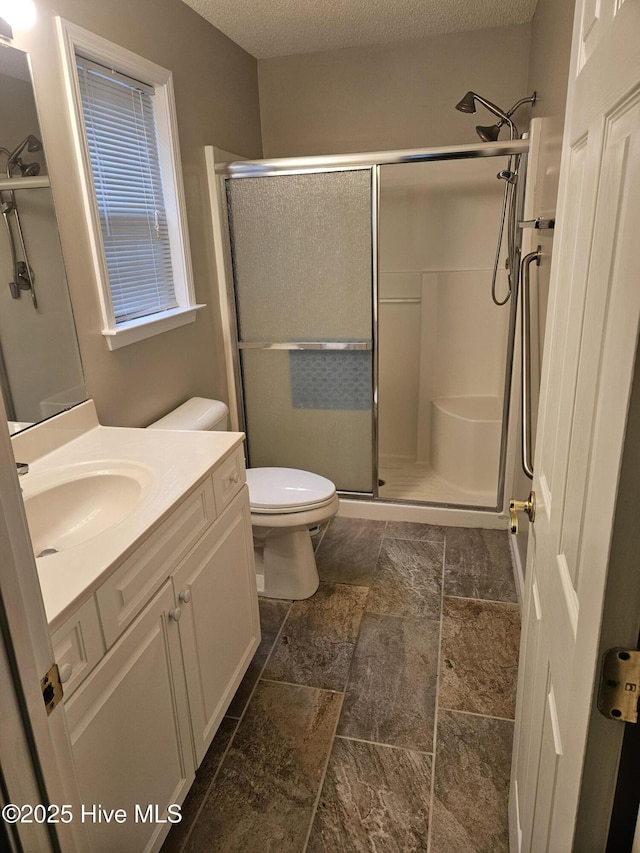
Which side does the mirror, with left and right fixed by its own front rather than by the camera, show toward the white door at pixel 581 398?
front

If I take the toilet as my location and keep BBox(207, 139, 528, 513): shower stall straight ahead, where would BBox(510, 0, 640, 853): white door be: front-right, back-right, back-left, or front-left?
back-right

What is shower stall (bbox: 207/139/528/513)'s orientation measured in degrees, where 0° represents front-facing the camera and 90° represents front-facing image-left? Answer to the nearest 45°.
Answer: approximately 0°

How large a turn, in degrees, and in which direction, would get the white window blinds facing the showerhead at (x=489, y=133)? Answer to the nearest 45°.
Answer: approximately 45° to its left

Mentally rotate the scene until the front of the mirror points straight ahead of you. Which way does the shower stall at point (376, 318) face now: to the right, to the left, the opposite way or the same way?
to the right

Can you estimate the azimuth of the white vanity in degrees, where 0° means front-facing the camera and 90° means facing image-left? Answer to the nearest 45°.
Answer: approximately 315°

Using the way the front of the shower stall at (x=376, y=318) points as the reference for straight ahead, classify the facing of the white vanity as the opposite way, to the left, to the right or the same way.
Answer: to the left

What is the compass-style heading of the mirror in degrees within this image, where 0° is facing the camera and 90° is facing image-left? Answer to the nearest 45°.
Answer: approximately 315°

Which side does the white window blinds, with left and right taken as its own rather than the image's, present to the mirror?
right

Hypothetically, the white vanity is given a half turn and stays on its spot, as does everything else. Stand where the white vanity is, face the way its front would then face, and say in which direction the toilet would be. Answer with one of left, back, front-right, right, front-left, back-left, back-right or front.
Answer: right

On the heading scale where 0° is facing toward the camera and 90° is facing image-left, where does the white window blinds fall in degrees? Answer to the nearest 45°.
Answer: approximately 315°

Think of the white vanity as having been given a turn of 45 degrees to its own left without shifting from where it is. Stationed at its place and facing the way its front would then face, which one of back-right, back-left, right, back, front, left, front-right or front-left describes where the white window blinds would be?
left

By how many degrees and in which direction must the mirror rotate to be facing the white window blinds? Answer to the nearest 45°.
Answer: approximately 90° to its left

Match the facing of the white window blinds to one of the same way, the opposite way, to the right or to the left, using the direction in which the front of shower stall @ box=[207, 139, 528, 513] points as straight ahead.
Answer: to the left

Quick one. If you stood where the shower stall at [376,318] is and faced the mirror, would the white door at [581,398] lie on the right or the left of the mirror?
left

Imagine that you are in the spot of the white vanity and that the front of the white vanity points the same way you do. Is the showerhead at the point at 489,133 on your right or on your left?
on your left

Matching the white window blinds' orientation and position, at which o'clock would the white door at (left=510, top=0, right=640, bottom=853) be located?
The white door is roughly at 1 o'clock from the white window blinds.

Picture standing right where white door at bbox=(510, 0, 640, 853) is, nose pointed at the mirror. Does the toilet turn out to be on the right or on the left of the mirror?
right
